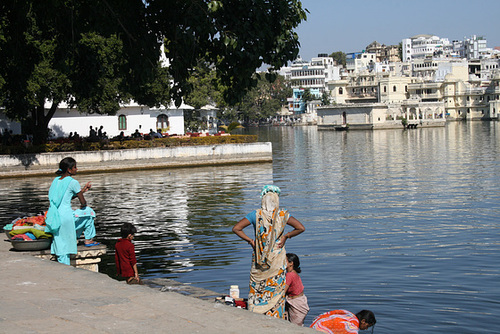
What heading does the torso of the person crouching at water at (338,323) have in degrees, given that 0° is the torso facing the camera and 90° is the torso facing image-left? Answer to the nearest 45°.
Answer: approximately 270°

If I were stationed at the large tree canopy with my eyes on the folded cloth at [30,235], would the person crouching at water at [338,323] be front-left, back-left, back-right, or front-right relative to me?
front-left

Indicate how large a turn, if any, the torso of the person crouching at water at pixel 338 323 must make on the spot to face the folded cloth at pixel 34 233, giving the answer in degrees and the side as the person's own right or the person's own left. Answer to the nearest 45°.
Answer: approximately 135° to the person's own left

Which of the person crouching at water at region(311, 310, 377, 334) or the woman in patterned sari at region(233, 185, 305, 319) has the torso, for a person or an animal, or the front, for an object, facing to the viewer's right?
the person crouching at water

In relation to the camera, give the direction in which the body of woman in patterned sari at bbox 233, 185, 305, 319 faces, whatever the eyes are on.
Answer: away from the camera

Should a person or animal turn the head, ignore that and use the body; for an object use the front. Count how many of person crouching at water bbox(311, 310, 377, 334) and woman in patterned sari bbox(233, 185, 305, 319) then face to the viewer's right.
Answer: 1
